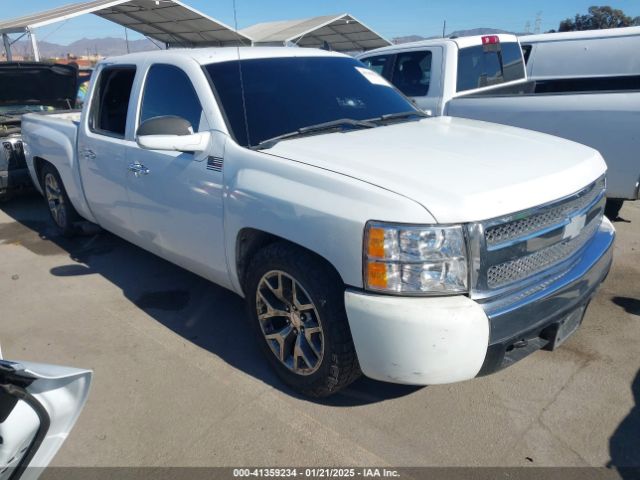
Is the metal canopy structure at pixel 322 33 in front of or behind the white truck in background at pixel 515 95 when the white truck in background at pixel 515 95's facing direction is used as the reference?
in front

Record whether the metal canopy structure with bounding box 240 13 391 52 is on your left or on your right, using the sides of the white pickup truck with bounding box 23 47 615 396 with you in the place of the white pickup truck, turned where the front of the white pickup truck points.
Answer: on your left

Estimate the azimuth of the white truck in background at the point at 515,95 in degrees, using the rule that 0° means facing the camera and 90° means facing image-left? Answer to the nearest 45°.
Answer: approximately 135°

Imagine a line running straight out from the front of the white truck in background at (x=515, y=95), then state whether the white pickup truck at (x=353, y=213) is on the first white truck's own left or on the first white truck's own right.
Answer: on the first white truck's own left

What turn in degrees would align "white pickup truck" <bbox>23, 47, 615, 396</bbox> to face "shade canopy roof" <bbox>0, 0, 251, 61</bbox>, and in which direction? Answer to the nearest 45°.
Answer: approximately 135° to its left

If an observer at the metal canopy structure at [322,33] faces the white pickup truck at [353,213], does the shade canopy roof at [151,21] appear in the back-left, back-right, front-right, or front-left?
front-right

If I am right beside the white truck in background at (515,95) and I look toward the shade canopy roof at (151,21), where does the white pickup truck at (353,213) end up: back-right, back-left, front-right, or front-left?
back-left

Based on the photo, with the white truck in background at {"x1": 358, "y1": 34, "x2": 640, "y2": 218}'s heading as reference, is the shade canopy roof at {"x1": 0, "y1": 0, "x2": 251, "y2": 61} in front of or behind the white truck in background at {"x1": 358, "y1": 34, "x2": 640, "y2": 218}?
in front

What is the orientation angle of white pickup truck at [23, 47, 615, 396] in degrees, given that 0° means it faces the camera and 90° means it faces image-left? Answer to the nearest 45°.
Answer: approximately 315°

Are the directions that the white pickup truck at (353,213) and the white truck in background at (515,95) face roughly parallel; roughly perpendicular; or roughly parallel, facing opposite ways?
roughly parallel, facing opposite ways
